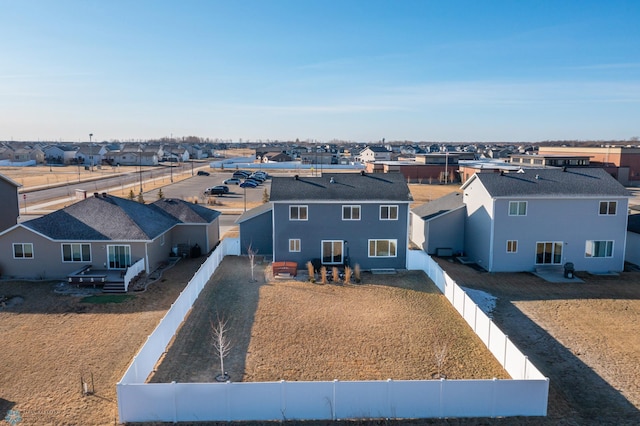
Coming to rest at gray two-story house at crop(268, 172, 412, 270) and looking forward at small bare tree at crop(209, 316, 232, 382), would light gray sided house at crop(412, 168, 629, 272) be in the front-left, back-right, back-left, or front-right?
back-left

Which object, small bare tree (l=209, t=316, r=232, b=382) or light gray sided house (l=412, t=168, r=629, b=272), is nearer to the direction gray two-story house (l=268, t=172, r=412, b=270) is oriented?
the light gray sided house

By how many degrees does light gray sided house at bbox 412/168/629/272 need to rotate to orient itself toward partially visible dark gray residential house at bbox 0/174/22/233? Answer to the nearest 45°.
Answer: approximately 90° to its left

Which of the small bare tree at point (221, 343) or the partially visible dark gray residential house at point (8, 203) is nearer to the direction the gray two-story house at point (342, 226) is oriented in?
the partially visible dark gray residential house

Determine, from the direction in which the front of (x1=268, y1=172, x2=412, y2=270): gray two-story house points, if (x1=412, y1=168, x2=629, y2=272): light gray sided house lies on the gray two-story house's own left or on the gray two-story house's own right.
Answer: on the gray two-story house's own right

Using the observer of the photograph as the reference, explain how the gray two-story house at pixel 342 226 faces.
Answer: facing away from the viewer

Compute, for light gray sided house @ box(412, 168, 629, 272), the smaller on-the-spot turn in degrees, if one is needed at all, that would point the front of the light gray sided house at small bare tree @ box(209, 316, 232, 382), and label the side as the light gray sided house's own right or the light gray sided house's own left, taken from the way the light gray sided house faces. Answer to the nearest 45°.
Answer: approximately 135° to the light gray sided house's own left

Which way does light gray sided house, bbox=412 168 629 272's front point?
away from the camera

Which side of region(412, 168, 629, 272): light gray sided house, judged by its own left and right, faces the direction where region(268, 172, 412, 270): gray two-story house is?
left

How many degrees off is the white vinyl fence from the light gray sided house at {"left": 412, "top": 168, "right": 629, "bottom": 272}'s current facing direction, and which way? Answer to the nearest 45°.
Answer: approximately 180°

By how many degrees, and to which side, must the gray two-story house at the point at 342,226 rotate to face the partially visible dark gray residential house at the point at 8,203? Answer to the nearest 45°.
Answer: approximately 90° to its left

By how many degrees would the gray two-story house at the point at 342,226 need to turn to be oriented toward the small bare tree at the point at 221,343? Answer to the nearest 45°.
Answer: approximately 180°

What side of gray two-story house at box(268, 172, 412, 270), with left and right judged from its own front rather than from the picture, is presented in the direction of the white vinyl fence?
back
